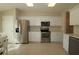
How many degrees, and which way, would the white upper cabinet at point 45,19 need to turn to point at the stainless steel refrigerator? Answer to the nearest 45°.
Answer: approximately 45° to its right

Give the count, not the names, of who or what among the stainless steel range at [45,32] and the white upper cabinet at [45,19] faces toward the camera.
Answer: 2

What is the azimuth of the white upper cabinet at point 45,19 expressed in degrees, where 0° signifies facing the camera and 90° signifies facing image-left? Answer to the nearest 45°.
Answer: approximately 0°

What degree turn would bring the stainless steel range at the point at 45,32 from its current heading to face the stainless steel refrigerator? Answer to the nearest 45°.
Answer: approximately 45° to its right
